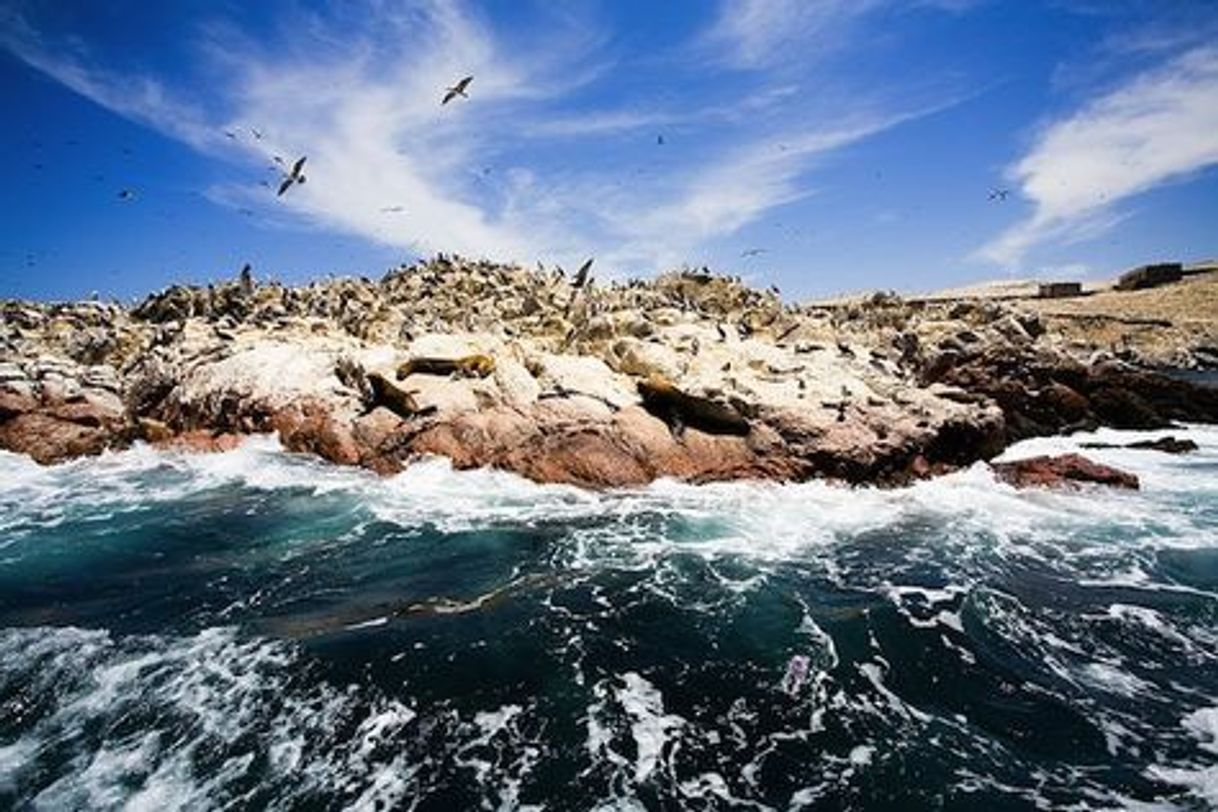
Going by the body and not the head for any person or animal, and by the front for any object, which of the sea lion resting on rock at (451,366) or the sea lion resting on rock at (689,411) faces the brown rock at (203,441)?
the sea lion resting on rock at (689,411)

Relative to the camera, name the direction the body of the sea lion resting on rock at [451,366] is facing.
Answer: to the viewer's right

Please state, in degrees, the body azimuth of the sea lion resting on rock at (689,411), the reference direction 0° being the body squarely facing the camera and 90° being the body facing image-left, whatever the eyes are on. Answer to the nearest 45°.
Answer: approximately 90°

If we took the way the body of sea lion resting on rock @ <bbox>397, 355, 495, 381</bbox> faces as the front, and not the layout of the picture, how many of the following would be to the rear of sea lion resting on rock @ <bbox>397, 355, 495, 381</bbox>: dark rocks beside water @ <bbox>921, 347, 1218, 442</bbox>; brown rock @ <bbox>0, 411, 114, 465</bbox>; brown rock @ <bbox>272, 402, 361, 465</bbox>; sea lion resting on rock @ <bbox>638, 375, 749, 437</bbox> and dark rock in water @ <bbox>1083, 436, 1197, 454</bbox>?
2

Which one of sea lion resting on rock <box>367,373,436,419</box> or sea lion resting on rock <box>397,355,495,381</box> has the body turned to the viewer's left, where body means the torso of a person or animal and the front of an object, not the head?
sea lion resting on rock <box>367,373,436,419</box>

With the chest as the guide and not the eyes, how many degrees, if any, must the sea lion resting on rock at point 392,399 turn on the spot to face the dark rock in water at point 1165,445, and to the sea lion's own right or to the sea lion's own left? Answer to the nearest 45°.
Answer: approximately 180°

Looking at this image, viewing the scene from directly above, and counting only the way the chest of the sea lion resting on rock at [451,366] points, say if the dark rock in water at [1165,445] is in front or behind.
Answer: in front

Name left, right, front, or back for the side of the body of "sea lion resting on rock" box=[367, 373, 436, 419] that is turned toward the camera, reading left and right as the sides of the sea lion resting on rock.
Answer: left

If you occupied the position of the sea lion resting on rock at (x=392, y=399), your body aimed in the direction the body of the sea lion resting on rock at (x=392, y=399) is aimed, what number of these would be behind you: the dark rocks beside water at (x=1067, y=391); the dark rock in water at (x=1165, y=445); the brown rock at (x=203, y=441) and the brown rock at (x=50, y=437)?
2

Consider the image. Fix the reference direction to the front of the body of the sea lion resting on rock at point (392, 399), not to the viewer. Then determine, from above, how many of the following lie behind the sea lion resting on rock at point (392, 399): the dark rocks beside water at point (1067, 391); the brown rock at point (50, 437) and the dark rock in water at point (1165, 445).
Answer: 2

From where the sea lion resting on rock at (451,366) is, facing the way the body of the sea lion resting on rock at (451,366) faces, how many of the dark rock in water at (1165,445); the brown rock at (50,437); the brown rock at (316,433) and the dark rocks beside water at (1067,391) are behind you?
2

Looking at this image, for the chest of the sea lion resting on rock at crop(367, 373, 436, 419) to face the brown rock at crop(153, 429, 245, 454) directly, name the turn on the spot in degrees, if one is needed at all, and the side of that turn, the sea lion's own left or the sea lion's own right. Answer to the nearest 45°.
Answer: approximately 45° to the sea lion's own right

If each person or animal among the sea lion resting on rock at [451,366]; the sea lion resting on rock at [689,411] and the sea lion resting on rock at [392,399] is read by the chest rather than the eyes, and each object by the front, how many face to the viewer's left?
2

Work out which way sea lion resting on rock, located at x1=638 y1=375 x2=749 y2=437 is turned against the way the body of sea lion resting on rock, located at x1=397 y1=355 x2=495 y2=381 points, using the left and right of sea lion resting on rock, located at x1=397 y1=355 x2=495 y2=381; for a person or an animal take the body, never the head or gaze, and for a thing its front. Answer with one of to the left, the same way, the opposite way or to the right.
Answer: the opposite way
